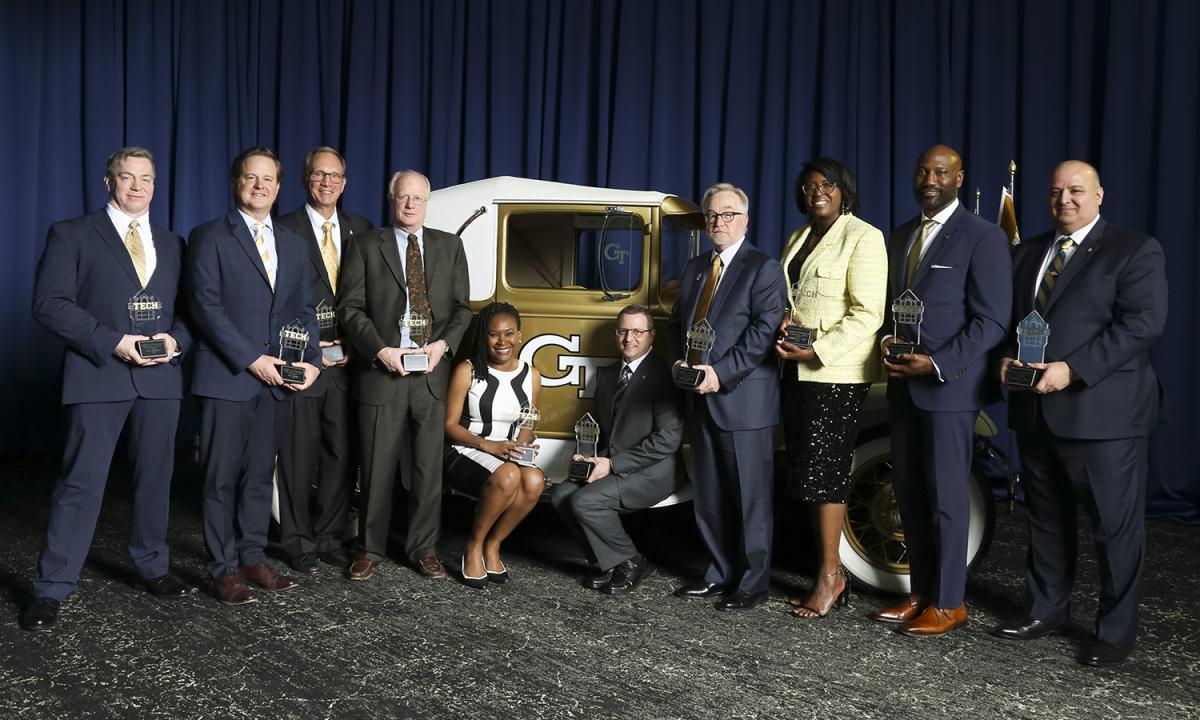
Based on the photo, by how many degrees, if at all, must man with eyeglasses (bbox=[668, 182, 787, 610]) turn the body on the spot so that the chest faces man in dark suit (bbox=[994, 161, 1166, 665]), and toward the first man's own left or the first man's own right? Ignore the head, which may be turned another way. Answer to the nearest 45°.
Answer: approximately 135° to the first man's own left

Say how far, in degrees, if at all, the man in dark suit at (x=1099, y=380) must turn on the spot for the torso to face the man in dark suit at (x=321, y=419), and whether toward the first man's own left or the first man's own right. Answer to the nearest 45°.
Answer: approximately 45° to the first man's own right

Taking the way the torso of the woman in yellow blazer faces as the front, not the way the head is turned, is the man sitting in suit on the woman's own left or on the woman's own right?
on the woman's own right

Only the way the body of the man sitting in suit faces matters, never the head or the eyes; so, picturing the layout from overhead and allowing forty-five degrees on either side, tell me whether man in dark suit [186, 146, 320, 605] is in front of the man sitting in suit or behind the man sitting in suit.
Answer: in front

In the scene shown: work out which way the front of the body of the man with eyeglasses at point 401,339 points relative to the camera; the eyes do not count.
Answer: toward the camera

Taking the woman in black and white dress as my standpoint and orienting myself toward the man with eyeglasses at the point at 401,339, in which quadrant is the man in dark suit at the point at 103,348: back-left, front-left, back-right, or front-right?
front-left

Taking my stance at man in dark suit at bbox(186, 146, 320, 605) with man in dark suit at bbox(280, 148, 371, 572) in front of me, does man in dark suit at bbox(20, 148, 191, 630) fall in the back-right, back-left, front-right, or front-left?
back-left

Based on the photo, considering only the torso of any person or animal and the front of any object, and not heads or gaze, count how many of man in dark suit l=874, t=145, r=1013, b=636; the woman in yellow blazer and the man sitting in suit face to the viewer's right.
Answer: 0

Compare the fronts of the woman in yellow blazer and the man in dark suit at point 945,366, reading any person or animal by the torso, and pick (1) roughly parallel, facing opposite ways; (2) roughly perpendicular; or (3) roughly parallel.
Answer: roughly parallel

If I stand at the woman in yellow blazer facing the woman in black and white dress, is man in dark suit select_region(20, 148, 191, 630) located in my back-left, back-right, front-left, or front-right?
front-left

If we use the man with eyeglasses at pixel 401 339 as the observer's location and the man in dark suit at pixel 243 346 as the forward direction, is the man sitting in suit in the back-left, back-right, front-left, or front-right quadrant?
back-left
